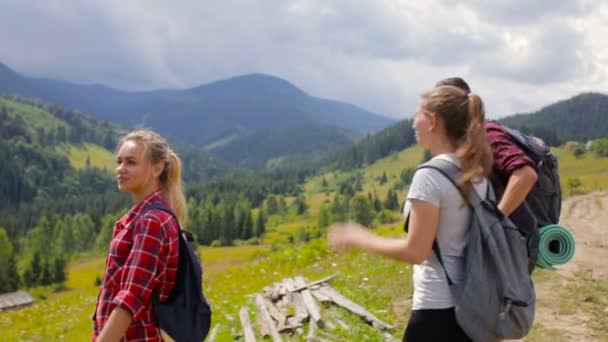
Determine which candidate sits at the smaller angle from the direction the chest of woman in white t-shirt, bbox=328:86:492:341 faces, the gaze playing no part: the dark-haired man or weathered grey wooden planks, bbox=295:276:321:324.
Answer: the weathered grey wooden planks

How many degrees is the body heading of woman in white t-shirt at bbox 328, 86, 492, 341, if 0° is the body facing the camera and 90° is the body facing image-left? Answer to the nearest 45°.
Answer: approximately 90°

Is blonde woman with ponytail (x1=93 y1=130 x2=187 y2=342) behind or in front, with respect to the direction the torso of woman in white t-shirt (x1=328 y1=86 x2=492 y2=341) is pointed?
in front

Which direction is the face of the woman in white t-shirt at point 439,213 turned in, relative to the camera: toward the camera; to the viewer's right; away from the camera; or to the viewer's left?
to the viewer's left
